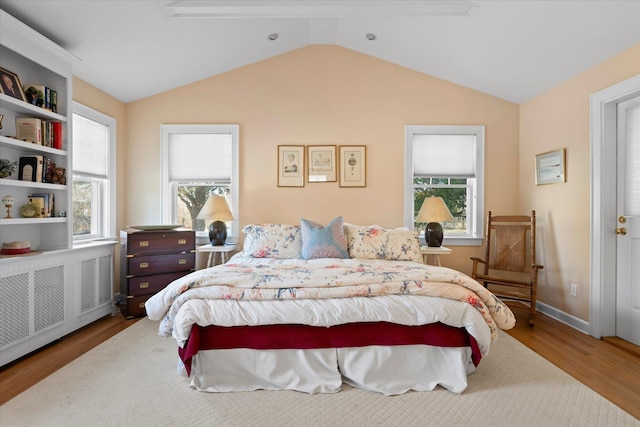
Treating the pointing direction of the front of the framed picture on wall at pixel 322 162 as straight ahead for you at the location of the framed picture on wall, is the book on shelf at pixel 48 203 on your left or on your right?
on your right

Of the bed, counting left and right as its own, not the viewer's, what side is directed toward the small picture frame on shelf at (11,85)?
right

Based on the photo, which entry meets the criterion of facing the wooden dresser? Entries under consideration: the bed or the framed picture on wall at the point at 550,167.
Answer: the framed picture on wall

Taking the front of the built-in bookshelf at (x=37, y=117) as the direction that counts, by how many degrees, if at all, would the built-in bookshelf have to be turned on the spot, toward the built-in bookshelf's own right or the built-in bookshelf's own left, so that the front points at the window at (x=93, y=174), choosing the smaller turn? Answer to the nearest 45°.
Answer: approximately 90° to the built-in bookshelf's own left

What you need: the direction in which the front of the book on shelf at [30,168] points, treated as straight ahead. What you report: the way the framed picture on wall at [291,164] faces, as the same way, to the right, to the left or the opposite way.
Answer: to the right

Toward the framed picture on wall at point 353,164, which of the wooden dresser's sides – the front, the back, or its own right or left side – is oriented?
left

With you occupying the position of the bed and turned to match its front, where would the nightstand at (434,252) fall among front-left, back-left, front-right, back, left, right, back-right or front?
back-left

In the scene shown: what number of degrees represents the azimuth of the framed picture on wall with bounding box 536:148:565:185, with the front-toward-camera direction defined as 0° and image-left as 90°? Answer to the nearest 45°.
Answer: approximately 45°
